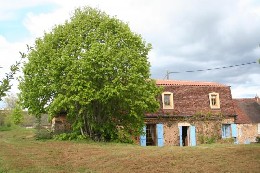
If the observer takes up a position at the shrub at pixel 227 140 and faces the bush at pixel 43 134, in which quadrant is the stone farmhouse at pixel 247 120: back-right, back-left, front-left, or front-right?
back-right

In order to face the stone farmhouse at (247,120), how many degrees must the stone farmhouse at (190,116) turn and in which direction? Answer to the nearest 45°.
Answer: approximately 135° to its left

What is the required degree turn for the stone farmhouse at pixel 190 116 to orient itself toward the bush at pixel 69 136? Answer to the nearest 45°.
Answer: approximately 45° to its right

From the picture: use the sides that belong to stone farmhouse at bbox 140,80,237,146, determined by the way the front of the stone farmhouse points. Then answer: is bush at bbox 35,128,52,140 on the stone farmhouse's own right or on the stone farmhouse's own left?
on the stone farmhouse's own right

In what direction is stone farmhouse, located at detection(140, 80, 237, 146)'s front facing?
toward the camera

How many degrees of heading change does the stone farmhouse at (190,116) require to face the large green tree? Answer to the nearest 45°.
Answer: approximately 45° to its right

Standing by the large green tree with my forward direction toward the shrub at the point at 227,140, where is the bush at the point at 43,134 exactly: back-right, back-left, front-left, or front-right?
back-left
